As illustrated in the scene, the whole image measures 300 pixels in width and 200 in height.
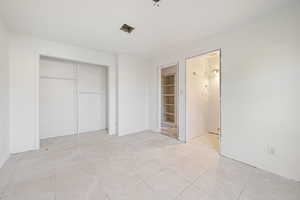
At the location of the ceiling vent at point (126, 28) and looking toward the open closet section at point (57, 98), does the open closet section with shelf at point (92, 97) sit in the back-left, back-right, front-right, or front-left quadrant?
front-right

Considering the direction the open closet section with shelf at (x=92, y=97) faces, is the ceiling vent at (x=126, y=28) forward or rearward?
forward

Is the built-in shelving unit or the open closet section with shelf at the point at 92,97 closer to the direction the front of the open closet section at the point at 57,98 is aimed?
the built-in shelving unit

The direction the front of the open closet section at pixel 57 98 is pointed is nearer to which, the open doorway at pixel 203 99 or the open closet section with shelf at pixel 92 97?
the open doorway

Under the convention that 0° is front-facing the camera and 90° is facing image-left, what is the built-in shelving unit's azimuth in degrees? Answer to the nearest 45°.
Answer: approximately 45°

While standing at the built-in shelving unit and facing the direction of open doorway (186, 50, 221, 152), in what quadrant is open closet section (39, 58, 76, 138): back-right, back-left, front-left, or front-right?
back-right

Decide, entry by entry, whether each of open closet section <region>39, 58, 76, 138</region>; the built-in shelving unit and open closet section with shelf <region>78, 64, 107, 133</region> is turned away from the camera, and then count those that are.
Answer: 0

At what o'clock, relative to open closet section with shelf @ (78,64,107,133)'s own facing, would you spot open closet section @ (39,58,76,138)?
open closet section @ (39,58,76,138) is roughly at 4 o'clock from open closet section with shelf @ (78,64,107,133).

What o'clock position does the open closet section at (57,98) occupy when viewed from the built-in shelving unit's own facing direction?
The open closet section is roughly at 1 o'clock from the built-in shelving unit.

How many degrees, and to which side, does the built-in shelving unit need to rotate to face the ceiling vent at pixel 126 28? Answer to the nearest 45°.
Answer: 0° — it already faces it

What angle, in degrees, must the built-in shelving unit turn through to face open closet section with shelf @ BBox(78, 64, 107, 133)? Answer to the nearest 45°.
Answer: approximately 45° to its right

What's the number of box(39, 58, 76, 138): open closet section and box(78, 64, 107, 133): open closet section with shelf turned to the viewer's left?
0

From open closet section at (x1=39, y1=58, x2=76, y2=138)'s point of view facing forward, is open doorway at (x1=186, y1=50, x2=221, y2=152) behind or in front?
in front

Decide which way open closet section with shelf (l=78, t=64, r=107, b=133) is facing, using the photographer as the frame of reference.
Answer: facing the viewer and to the right of the viewer
